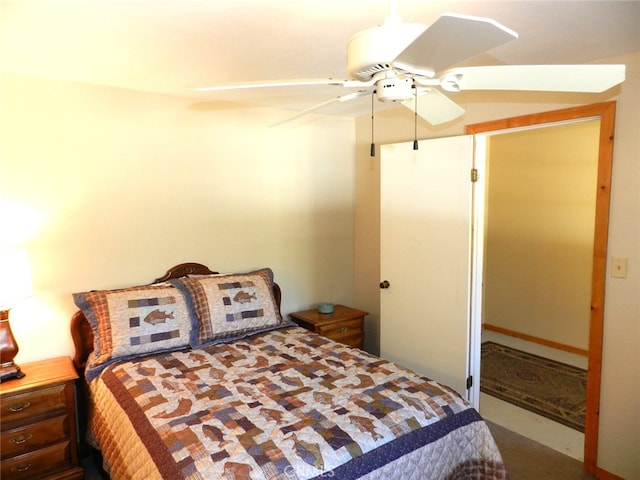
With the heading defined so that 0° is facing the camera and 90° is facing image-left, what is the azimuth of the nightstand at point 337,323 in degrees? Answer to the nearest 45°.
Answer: approximately 315°

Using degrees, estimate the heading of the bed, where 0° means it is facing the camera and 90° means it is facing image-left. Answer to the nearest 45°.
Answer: approximately 315°

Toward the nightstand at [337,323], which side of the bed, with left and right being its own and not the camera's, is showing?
left

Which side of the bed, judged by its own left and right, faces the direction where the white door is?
left

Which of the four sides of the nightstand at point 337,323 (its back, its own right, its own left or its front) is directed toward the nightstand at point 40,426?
right

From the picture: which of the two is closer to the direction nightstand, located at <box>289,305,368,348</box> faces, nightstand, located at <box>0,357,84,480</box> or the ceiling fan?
the ceiling fan

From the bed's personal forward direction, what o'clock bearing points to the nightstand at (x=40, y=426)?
The nightstand is roughly at 5 o'clock from the bed.
